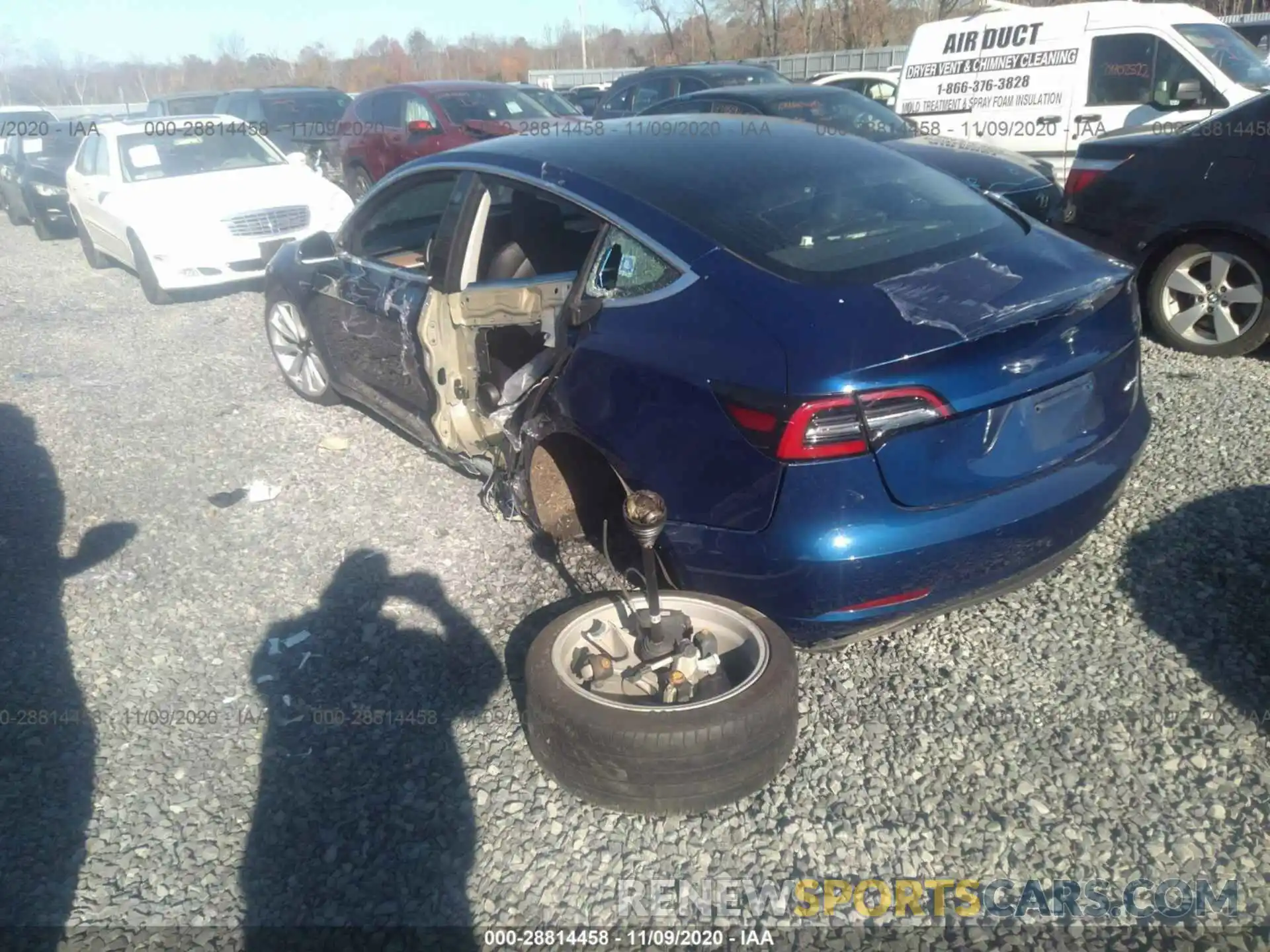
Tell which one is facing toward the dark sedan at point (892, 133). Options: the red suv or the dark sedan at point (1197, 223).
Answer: the red suv

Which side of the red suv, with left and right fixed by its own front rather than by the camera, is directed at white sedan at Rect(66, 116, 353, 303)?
right

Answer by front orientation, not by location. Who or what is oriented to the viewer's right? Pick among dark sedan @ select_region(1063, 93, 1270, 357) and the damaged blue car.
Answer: the dark sedan

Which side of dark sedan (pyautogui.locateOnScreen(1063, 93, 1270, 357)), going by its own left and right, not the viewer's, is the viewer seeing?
right

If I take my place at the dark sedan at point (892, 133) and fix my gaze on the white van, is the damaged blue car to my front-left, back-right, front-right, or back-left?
back-right

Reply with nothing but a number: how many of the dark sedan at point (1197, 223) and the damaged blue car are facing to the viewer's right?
1

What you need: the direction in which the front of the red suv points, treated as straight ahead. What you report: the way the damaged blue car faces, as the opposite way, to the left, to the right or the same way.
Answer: the opposite way

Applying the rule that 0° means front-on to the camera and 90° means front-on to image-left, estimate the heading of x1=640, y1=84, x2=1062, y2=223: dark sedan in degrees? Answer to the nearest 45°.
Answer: approximately 315°

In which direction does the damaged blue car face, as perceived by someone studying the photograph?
facing away from the viewer and to the left of the viewer
